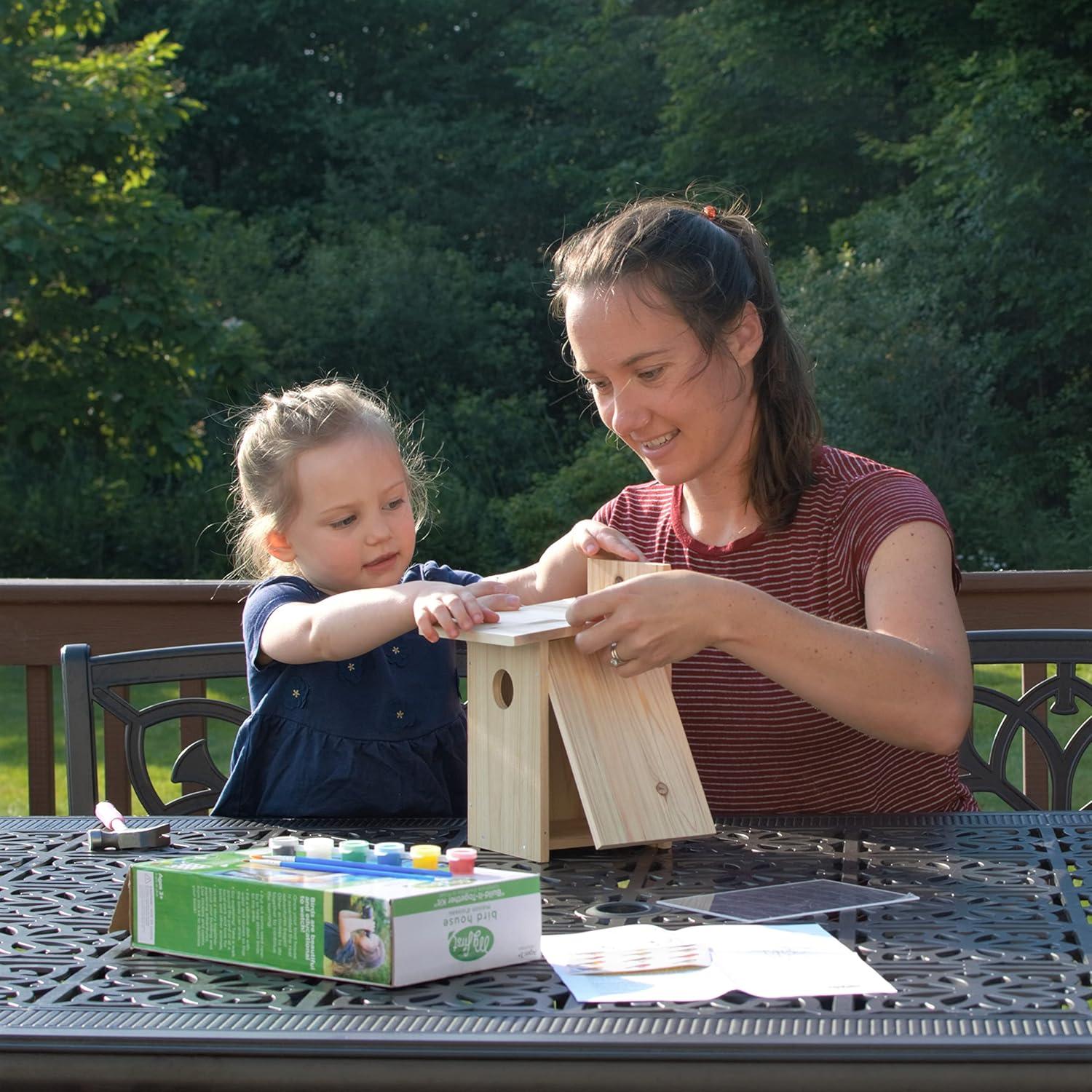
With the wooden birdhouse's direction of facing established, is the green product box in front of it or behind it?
in front

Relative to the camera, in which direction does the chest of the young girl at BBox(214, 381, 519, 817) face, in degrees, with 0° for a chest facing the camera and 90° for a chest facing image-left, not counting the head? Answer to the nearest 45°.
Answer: approximately 315°

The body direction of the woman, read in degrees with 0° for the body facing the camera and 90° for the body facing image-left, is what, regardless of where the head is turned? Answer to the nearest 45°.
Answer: approximately 45°

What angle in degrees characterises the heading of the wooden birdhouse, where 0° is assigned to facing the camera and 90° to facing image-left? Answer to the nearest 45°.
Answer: approximately 45°

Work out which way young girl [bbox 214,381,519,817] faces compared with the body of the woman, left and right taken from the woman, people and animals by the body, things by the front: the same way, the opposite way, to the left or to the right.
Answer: to the left

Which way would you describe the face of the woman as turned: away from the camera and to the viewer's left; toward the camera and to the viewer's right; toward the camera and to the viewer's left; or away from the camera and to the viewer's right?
toward the camera and to the viewer's left

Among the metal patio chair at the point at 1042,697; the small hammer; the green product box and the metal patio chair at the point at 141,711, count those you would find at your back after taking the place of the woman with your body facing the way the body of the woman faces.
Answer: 1

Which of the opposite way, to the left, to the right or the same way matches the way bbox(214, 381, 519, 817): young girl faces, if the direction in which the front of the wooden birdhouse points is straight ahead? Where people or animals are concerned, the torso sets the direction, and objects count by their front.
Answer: to the left

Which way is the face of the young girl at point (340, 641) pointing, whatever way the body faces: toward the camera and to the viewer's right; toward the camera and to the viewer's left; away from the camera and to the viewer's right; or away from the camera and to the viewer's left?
toward the camera and to the viewer's right

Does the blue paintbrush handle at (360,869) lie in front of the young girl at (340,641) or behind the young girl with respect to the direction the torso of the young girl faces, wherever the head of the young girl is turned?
in front
